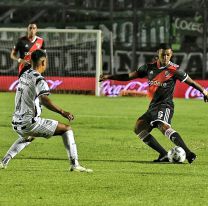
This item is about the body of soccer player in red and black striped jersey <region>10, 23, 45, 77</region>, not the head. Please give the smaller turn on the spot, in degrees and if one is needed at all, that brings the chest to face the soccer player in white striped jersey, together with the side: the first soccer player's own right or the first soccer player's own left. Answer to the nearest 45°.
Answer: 0° — they already face them

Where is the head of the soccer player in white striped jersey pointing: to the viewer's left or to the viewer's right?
to the viewer's right

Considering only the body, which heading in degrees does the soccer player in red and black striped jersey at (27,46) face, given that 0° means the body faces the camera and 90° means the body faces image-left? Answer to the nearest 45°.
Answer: approximately 0°
